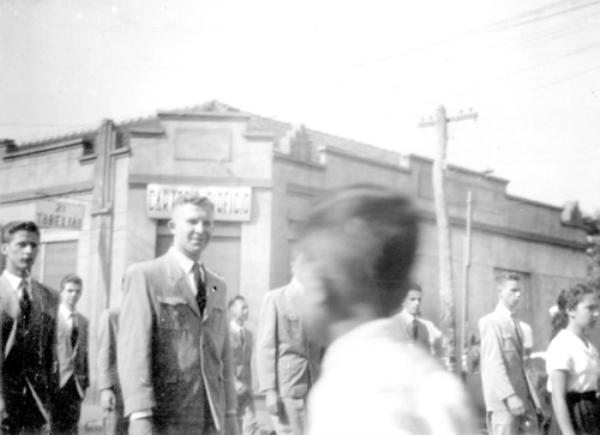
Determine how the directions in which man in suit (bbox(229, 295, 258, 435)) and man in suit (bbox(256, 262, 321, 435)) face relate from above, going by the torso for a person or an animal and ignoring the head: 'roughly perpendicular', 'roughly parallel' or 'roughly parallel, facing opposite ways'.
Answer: roughly parallel

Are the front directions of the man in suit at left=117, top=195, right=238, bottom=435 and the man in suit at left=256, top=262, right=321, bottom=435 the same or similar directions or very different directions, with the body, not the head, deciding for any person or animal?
same or similar directions

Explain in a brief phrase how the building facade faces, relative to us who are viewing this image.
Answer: facing the viewer

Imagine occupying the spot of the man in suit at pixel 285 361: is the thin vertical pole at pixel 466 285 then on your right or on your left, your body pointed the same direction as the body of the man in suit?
on your left

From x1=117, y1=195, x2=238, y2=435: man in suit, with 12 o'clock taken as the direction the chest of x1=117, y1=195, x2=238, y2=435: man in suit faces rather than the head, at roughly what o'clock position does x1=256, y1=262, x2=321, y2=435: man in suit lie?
x1=256, y1=262, x2=321, y2=435: man in suit is roughly at 8 o'clock from x1=117, y1=195, x2=238, y2=435: man in suit.

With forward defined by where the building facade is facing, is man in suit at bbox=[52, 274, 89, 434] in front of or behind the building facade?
in front

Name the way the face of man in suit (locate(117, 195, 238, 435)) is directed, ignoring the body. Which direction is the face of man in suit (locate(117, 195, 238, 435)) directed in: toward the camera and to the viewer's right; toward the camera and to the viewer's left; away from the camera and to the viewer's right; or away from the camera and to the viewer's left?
toward the camera and to the viewer's right

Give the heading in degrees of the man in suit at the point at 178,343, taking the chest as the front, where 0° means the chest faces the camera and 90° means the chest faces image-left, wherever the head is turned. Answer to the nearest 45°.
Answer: approximately 315°

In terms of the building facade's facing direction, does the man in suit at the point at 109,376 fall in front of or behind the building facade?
in front

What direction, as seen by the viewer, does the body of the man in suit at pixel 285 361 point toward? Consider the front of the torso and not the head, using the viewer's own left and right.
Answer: facing the viewer and to the right of the viewer

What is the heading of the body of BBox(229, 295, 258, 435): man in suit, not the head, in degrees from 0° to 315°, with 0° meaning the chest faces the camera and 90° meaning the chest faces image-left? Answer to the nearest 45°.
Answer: approximately 315°
